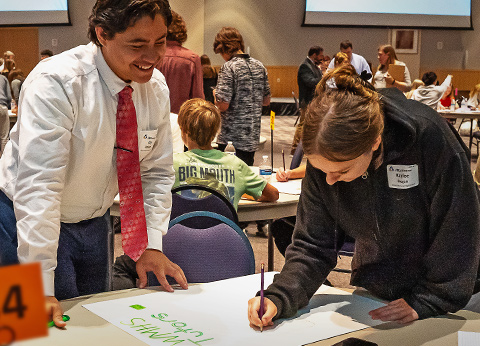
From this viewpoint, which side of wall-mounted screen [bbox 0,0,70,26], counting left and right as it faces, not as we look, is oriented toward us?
front

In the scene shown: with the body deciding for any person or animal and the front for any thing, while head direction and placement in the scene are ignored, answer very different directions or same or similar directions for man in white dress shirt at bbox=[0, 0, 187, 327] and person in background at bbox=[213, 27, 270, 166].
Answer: very different directions

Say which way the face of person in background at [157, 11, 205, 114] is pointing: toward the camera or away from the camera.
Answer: away from the camera

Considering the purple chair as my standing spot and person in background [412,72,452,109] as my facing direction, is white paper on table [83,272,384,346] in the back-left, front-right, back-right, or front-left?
back-right

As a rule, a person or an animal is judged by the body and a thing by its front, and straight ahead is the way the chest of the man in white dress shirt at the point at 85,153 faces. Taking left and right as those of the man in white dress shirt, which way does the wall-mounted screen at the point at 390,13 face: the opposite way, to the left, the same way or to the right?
to the right

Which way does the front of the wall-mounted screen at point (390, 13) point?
toward the camera

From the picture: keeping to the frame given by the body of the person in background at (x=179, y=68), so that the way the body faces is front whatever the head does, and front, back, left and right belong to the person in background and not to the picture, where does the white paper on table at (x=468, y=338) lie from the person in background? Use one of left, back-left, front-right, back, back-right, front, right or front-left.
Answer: back

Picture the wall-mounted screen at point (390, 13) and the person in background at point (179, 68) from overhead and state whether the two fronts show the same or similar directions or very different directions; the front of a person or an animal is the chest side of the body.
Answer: very different directions

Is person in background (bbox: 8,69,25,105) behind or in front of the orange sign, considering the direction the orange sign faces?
behind

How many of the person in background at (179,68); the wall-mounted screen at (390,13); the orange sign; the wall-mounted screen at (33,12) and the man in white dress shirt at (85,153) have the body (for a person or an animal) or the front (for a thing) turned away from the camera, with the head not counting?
1

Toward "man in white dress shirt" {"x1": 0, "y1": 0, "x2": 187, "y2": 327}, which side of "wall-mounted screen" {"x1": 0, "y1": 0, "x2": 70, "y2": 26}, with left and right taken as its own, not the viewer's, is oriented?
front

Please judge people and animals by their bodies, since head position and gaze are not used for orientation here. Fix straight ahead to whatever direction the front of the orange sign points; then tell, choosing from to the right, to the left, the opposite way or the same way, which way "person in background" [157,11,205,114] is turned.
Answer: the opposite way
